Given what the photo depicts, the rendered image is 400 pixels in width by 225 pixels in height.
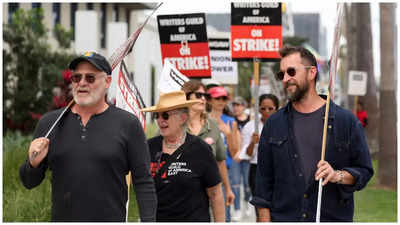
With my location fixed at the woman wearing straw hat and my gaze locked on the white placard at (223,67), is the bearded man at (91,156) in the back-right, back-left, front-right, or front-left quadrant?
back-left

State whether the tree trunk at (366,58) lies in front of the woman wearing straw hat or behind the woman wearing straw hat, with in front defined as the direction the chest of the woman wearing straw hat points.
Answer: behind

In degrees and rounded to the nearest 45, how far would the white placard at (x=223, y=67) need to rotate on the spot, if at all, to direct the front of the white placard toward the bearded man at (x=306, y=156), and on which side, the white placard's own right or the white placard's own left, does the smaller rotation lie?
0° — it already faces them

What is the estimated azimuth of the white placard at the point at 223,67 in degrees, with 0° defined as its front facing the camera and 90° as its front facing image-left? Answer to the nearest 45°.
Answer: approximately 0°

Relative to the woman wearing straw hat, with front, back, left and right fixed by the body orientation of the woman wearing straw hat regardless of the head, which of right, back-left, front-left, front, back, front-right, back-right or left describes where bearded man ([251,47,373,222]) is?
left

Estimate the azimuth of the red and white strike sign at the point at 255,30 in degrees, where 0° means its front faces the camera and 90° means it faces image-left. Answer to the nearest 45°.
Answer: approximately 0°

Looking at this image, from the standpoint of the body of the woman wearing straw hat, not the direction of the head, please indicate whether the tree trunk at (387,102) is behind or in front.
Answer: behind
